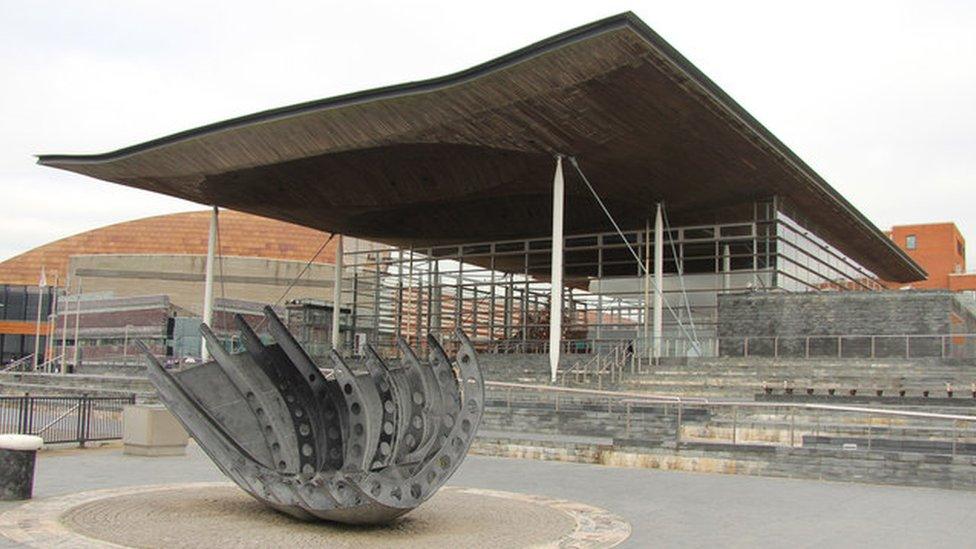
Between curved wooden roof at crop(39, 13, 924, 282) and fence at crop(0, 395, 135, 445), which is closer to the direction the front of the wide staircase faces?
the fence

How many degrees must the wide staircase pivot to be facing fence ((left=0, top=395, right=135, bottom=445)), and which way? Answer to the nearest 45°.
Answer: approximately 45° to its right

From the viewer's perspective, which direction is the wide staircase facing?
toward the camera

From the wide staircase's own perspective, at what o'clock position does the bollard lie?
The bollard is roughly at 1 o'clock from the wide staircase.

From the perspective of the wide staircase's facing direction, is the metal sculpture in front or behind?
in front

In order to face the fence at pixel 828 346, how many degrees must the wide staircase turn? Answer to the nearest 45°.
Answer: approximately 180°
